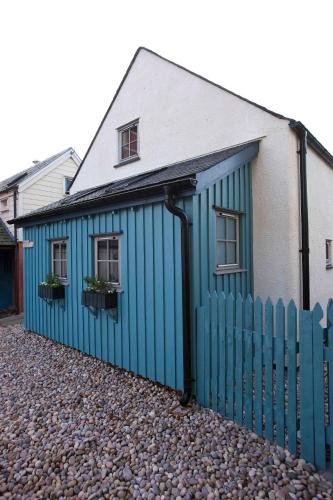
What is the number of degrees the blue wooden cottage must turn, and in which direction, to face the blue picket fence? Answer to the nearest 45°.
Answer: approximately 90° to its left

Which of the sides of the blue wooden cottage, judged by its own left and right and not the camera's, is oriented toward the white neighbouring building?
right

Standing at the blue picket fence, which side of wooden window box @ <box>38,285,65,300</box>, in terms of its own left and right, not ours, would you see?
left

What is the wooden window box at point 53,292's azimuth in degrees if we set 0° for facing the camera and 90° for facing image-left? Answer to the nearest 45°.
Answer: approximately 45°

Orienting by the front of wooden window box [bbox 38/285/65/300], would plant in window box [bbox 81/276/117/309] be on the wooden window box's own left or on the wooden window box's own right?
on the wooden window box's own left
